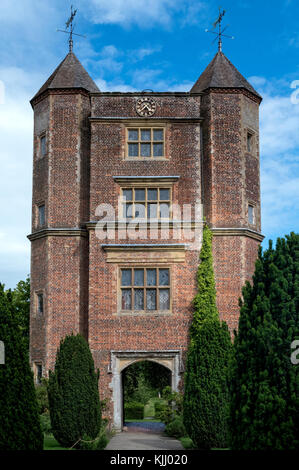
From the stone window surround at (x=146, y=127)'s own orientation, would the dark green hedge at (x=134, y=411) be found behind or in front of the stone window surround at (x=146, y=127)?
behind

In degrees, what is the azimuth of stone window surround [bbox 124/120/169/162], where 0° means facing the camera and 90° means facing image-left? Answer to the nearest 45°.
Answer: approximately 0°

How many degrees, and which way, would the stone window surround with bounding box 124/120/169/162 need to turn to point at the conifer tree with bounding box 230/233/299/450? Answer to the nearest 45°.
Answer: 0° — it already faces it
